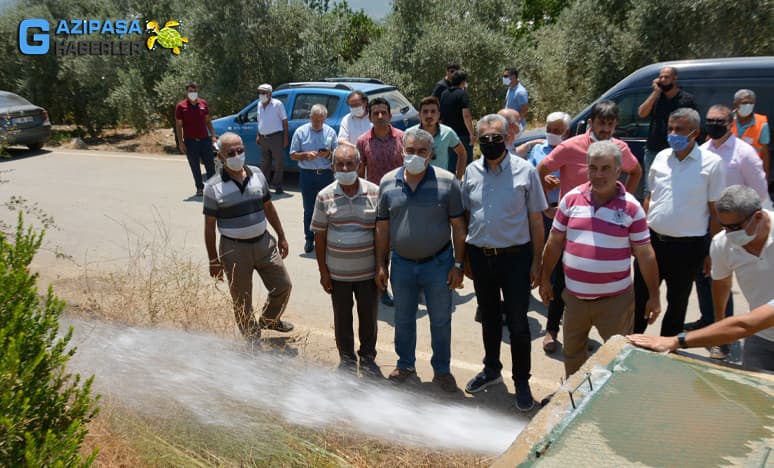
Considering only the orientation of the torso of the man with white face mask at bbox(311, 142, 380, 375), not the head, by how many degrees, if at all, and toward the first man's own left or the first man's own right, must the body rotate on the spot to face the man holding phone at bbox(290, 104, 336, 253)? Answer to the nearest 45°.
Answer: approximately 180°

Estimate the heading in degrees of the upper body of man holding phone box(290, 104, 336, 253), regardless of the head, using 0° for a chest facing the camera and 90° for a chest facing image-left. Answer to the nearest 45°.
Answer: approximately 0°

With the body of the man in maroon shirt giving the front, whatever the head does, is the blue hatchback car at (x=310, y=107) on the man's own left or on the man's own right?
on the man's own left

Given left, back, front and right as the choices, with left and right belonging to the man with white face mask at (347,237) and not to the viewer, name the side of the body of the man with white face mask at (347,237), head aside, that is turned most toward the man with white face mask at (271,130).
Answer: back

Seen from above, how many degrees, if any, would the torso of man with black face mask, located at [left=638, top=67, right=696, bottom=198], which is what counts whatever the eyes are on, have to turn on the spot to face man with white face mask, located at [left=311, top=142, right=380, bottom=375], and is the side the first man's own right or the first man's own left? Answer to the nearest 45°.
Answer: approximately 45° to the first man's own right

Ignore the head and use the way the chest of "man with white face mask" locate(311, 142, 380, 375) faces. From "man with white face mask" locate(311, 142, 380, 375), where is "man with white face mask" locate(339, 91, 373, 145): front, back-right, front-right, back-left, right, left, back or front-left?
back

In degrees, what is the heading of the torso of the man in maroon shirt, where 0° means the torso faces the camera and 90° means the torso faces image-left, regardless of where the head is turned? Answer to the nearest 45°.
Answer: approximately 0°
